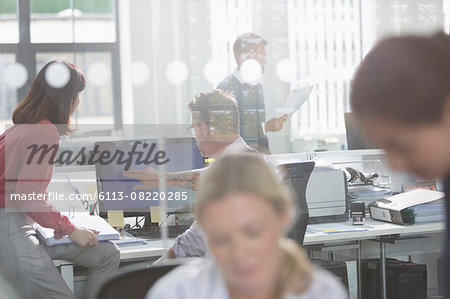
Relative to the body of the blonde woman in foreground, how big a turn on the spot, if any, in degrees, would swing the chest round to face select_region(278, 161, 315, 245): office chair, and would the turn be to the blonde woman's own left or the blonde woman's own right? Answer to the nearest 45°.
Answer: approximately 180°

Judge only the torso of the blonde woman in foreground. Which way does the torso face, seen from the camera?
toward the camera

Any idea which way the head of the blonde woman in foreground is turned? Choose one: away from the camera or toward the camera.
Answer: toward the camera

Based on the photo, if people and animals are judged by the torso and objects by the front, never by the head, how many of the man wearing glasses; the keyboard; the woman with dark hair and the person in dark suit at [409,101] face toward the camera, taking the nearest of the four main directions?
1

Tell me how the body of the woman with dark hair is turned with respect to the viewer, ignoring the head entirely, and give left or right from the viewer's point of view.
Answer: facing to the right of the viewer

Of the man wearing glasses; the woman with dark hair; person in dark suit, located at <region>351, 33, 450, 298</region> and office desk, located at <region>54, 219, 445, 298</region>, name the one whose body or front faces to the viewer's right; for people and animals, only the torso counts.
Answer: the woman with dark hair

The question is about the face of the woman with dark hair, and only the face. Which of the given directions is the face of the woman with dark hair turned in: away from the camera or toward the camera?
away from the camera

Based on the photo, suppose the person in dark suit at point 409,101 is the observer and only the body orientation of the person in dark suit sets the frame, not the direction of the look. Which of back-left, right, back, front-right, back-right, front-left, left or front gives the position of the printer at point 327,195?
right

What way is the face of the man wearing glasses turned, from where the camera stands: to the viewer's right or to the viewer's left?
to the viewer's left

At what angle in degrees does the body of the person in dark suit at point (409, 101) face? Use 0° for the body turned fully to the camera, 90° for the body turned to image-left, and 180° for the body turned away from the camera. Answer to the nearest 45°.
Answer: approximately 90°

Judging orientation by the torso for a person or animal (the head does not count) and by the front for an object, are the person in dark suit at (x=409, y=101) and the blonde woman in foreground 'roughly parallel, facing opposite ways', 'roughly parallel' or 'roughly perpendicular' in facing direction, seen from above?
roughly perpendicular
